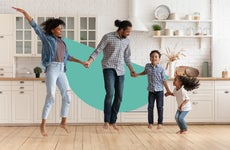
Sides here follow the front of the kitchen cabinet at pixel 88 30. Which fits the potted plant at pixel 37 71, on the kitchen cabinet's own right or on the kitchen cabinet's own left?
on the kitchen cabinet's own right

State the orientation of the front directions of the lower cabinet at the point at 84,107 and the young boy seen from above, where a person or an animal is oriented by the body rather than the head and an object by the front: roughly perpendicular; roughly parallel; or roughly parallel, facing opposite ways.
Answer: roughly parallel

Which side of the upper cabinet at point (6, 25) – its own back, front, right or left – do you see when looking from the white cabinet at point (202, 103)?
left

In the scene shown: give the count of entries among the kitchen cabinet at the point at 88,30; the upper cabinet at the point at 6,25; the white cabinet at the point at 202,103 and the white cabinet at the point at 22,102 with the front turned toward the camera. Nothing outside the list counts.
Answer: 4

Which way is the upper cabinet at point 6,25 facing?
toward the camera

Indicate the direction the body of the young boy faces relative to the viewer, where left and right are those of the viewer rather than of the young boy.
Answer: facing the viewer

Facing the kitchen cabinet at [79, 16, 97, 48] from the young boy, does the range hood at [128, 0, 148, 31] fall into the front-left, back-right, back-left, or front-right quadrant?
front-right

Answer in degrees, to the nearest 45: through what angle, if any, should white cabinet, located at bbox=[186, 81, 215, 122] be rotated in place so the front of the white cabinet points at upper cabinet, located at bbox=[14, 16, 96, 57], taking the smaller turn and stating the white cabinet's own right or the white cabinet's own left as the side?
approximately 90° to the white cabinet's own right

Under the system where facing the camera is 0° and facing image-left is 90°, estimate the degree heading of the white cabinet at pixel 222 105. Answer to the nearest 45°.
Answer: approximately 0°

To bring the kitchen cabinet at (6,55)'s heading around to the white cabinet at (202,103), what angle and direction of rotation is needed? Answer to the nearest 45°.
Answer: approximately 90° to its left

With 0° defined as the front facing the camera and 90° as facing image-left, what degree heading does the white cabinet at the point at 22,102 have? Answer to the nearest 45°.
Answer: approximately 0°

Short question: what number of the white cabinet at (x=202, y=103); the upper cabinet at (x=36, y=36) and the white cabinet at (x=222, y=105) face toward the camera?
3

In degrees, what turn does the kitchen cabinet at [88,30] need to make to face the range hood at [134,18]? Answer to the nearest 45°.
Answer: approximately 90° to its left

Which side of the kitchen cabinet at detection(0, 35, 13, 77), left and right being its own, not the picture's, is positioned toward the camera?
front

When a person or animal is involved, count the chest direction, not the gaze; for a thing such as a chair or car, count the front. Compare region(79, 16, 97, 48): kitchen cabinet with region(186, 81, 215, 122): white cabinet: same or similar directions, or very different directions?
same or similar directions
